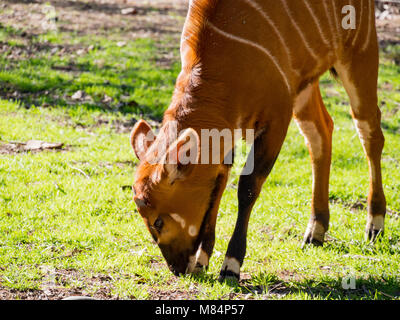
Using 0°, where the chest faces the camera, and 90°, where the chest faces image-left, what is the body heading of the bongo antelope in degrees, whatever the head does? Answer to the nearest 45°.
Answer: approximately 45°
